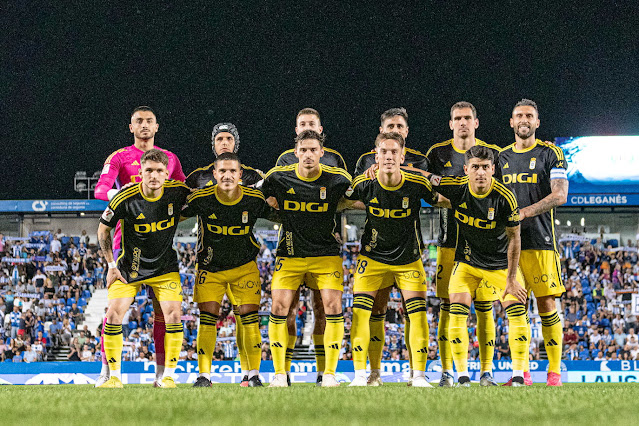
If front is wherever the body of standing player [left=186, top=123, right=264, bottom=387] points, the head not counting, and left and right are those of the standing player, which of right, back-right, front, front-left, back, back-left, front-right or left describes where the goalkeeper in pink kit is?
right

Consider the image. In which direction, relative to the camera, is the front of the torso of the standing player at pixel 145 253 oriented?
toward the camera

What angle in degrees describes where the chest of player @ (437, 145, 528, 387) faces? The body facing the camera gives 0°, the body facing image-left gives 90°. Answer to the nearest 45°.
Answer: approximately 0°

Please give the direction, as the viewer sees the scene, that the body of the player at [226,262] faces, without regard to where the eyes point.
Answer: toward the camera

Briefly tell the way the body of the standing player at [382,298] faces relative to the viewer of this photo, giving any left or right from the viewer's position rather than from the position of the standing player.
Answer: facing the viewer

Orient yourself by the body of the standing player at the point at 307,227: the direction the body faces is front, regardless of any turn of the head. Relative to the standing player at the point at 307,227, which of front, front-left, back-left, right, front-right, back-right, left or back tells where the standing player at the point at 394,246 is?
left

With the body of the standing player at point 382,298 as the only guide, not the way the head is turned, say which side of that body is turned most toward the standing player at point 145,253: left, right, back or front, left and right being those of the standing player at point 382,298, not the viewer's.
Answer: right

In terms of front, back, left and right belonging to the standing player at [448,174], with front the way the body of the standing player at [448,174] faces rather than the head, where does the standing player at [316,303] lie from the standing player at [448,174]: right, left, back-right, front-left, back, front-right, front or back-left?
right

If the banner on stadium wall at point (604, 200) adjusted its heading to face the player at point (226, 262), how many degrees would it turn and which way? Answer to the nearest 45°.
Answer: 0° — it already faces them

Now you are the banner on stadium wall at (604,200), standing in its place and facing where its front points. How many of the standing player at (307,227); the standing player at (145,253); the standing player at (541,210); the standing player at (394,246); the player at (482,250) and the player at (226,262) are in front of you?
6
